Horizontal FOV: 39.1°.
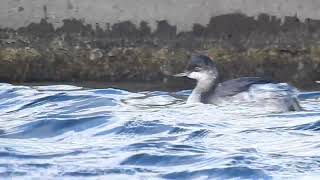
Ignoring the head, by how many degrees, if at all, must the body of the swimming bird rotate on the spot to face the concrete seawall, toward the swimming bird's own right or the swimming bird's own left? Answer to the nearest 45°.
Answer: approximately 45° to the swimming bird's own right

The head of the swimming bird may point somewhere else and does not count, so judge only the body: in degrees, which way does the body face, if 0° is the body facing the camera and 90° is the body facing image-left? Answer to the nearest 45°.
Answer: approximately 90°
